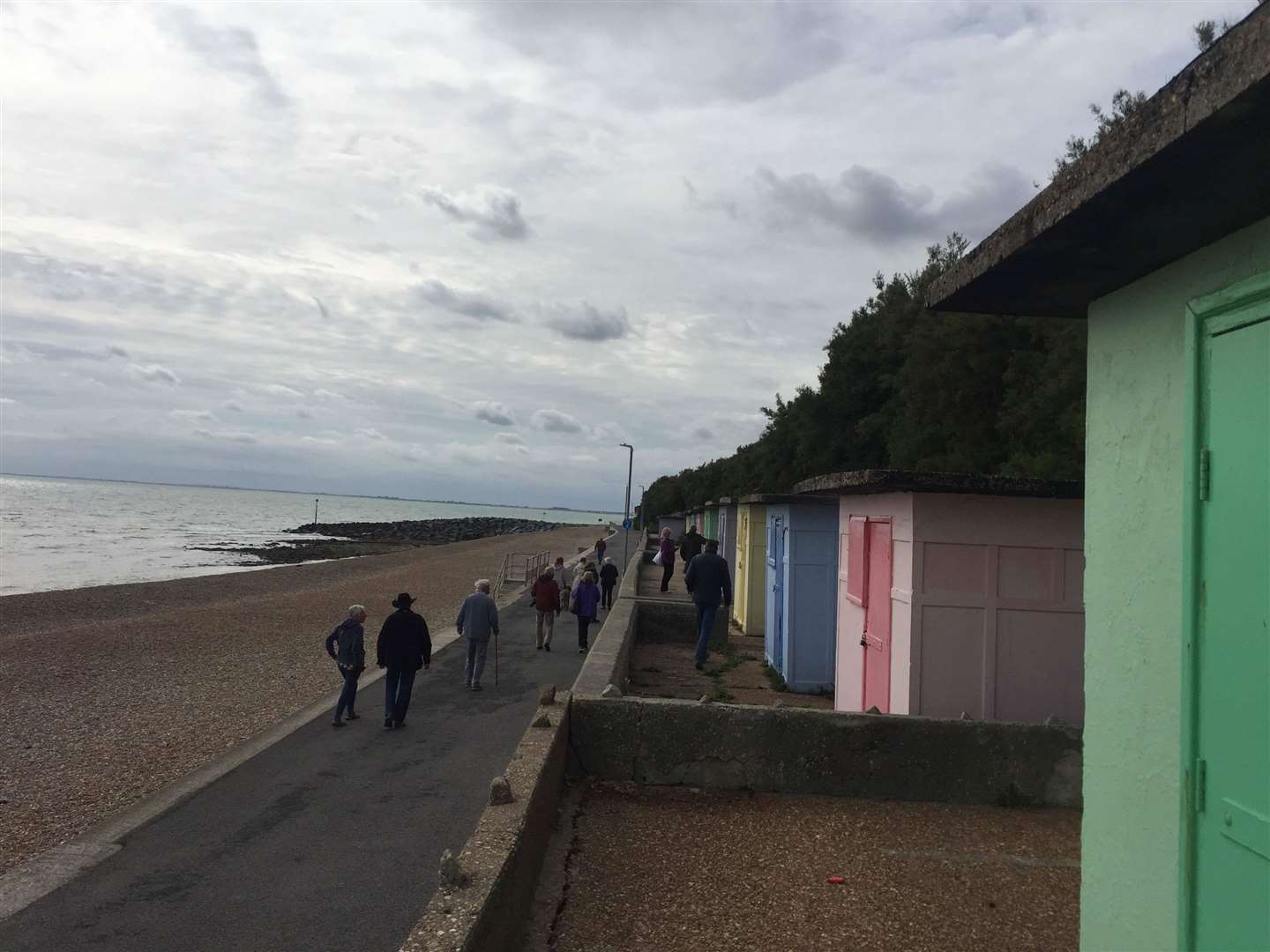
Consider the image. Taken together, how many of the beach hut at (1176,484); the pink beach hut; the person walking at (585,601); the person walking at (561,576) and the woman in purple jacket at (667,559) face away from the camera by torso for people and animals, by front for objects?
3

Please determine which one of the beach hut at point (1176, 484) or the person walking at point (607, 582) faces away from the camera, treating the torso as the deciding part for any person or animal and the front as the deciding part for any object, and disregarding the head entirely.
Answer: the person walking

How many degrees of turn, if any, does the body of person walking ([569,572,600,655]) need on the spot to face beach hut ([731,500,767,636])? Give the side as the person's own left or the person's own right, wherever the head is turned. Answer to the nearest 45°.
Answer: approximately 135° to the person's own right

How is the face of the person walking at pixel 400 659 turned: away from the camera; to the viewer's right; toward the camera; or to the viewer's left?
away from the camera

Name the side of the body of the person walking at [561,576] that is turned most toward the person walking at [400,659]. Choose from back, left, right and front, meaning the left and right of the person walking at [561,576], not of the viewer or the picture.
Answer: back

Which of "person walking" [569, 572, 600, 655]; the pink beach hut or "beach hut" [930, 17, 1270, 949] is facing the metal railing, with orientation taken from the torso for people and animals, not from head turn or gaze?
the person walking

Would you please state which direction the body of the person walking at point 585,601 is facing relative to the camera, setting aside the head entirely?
away from the camera

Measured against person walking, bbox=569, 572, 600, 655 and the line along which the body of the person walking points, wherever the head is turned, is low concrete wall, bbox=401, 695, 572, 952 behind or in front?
behind

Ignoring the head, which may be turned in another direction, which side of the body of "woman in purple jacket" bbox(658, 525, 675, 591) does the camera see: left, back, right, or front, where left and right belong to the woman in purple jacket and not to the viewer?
back

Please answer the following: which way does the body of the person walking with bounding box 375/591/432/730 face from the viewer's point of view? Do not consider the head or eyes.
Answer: away from the camera

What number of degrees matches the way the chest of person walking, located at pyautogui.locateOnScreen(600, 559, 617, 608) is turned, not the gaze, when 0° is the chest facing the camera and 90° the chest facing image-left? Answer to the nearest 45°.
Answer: approximately 180°

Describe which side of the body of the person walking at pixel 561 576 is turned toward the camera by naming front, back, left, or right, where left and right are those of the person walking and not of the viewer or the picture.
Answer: back

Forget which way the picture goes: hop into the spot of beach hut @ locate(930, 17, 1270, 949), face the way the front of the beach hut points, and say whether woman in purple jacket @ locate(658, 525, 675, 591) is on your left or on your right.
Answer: on your right

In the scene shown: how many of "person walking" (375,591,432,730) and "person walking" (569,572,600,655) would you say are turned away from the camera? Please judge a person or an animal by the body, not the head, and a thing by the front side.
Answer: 2

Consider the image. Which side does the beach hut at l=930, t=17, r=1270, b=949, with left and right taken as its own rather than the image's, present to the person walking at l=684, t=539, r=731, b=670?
right

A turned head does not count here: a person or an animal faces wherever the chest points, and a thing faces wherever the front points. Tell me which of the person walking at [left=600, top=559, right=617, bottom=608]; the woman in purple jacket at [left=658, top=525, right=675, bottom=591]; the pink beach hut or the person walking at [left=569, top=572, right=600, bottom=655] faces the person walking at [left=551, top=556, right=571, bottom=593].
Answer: the person walking at [left=569, top=572, right=600, bottom=655]
